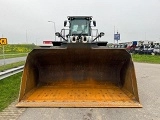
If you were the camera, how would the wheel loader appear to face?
facing the viewer
